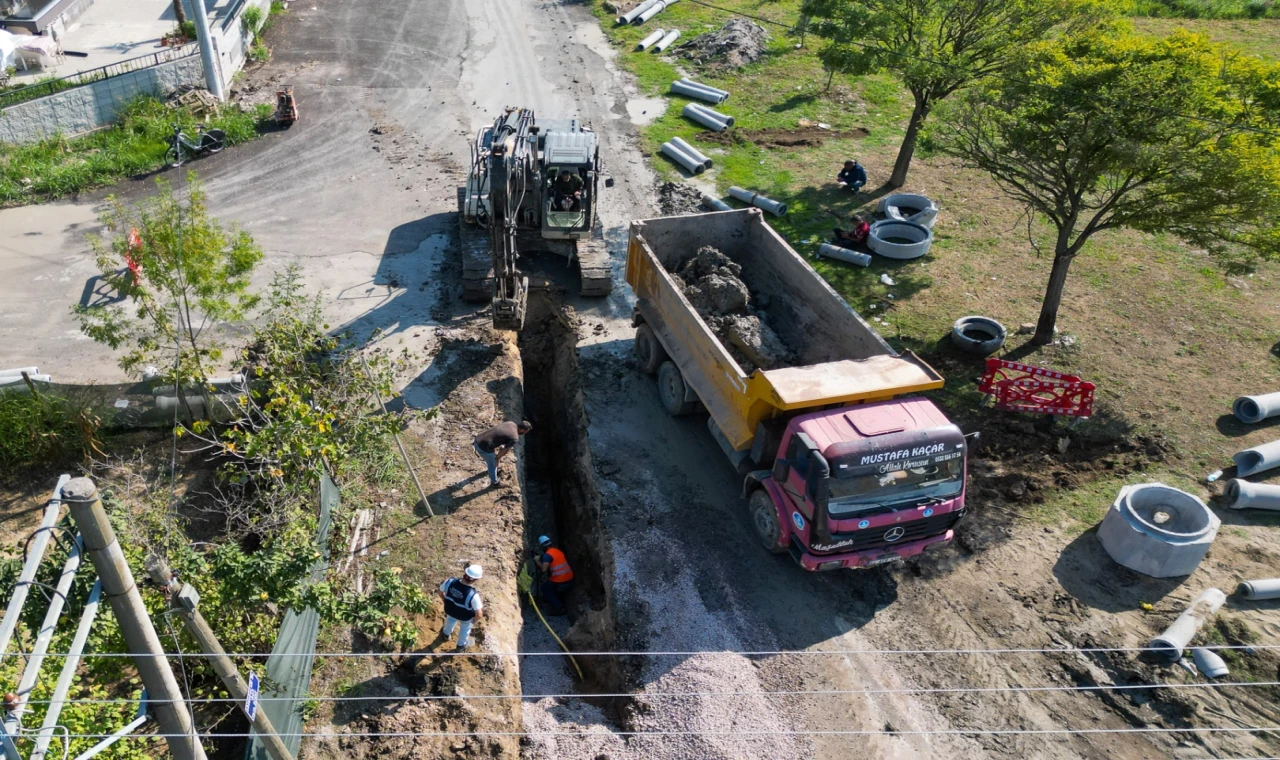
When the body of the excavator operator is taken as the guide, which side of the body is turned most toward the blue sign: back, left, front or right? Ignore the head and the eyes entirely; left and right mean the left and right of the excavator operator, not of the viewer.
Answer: front

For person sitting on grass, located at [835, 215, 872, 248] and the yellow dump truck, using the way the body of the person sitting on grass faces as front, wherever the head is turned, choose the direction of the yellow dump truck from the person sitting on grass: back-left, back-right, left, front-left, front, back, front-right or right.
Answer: left

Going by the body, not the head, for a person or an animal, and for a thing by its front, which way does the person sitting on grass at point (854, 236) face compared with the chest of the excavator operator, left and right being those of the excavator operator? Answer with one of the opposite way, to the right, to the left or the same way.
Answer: to the right

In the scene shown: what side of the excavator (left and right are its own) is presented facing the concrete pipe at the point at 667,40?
back

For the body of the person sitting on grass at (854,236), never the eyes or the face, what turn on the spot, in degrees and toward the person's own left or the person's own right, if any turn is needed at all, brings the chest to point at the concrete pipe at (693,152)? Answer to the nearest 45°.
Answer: approximately 45° to the person's own right

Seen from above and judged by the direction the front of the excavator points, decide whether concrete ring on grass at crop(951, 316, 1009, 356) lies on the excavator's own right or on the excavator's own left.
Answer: on the excavator's own left

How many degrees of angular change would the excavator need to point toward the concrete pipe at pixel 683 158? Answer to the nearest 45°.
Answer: approximately 135° to its left

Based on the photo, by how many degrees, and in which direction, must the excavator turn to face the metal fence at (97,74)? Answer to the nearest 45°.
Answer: approximately 135° to its right

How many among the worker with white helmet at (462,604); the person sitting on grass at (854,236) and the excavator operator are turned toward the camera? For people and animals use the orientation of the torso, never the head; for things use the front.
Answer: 1

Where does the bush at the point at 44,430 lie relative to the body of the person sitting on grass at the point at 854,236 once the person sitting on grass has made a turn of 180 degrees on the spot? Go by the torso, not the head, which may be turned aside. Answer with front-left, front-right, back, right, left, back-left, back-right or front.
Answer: back-right

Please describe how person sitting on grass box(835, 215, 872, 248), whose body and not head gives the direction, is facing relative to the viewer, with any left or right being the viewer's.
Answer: facing to the left of the viewer

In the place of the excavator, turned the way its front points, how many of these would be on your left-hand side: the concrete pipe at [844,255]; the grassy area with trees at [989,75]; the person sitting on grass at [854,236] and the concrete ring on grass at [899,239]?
4
